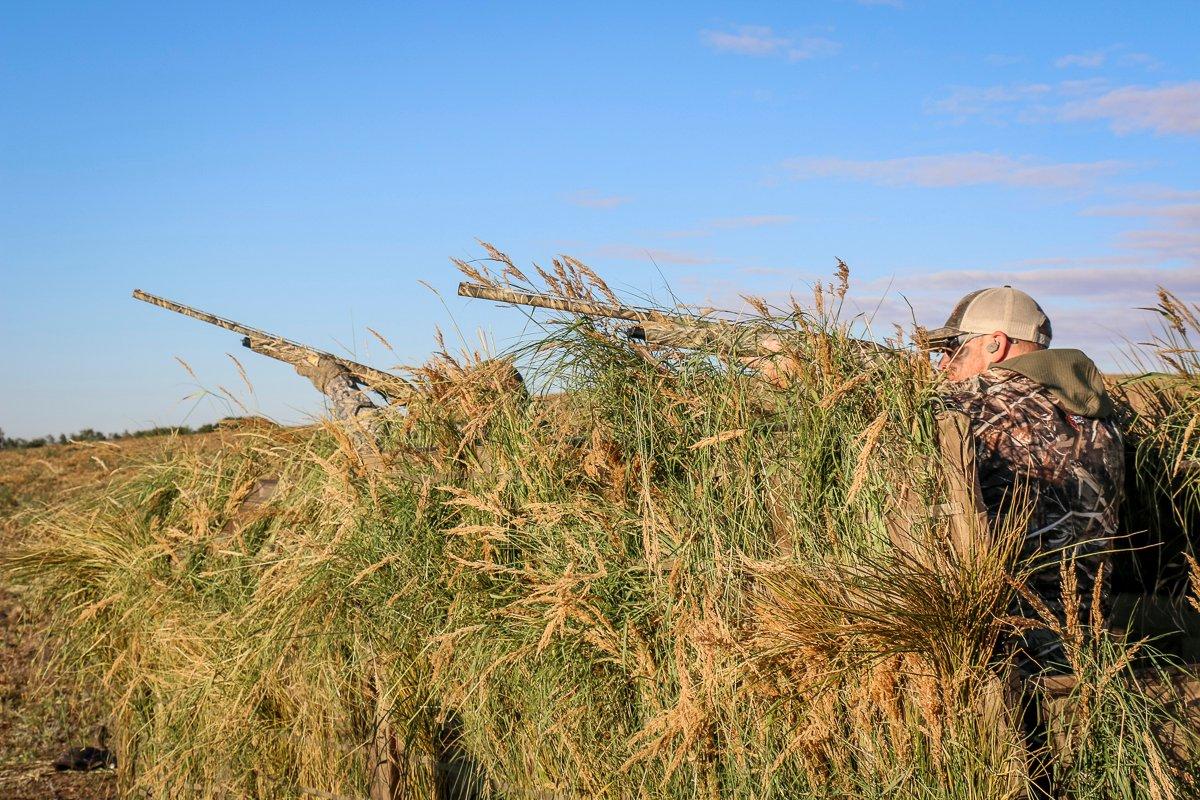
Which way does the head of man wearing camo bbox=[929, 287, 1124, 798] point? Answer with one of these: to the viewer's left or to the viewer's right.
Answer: to the viewer's left

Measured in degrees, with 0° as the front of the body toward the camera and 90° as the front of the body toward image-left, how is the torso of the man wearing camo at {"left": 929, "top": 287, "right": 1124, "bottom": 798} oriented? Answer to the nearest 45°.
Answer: approximately 90°
